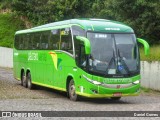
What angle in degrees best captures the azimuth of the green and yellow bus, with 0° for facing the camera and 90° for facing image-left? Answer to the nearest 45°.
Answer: approximately 315°
